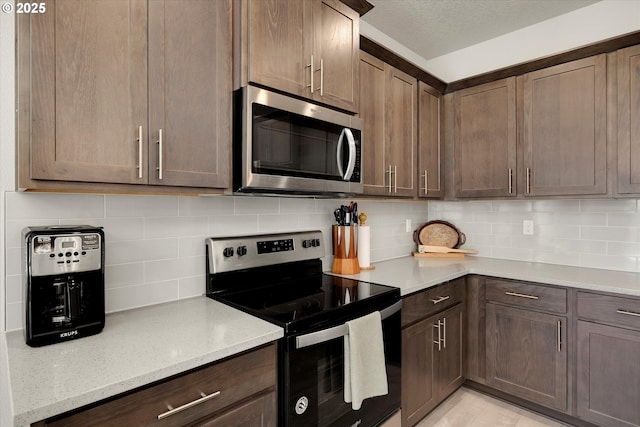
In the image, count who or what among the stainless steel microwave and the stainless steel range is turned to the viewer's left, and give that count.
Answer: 0

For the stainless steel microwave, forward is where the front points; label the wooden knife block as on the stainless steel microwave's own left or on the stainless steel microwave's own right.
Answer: on the stainless steel microwave's own left

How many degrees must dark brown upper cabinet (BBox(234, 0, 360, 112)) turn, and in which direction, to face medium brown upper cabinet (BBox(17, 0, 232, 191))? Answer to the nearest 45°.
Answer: approximately 90° to its right

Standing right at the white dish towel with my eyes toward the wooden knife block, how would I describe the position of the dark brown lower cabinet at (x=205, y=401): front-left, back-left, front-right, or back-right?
back-left

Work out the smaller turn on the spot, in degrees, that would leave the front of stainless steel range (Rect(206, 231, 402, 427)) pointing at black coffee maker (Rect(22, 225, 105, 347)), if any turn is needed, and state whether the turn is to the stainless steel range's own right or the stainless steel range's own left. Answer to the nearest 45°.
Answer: approximately 90° to the stainless steel range's own right

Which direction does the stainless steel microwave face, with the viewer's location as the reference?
facing the viewer and to the right of the viewer

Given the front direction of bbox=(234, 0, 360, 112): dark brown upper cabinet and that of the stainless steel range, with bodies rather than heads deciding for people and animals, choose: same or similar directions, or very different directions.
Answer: same or similar directions

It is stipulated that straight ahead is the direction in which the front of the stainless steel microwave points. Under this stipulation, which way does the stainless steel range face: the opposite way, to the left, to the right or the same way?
the same way

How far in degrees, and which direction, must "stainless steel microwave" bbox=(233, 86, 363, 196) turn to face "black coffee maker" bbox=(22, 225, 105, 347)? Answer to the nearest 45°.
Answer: approximately 90° to its right
